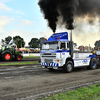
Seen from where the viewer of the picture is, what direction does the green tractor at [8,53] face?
facing to the right of the viewer

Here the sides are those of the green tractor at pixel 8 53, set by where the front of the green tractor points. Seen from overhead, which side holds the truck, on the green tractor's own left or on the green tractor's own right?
on the green tractor's own right

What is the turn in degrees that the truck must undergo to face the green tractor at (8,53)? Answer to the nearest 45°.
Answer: approximately 90° to its right

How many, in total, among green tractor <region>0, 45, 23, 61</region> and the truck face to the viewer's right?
1

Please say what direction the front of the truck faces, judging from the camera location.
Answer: facing the viewer and to the left of the viewer

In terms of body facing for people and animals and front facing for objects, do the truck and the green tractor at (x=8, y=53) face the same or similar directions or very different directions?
very different directions
